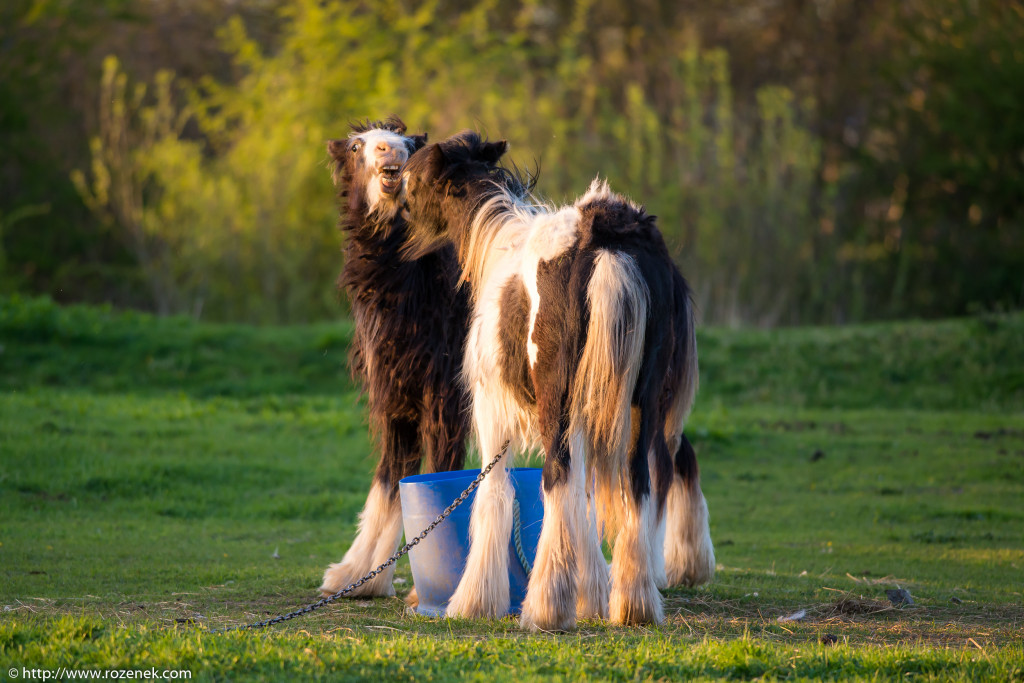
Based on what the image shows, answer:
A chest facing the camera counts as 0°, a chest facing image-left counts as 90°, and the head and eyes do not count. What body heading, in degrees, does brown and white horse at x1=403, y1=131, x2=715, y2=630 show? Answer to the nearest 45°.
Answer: approximately 135°

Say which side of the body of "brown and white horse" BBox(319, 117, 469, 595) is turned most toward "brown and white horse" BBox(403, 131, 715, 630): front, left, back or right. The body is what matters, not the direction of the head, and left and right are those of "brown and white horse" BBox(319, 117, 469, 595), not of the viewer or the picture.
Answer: left

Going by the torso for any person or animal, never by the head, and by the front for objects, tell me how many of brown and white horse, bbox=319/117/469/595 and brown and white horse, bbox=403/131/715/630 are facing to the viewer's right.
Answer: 0

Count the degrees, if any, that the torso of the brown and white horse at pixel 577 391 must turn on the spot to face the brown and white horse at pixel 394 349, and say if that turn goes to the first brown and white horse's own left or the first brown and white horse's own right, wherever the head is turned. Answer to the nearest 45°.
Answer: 0° — it already faces it
